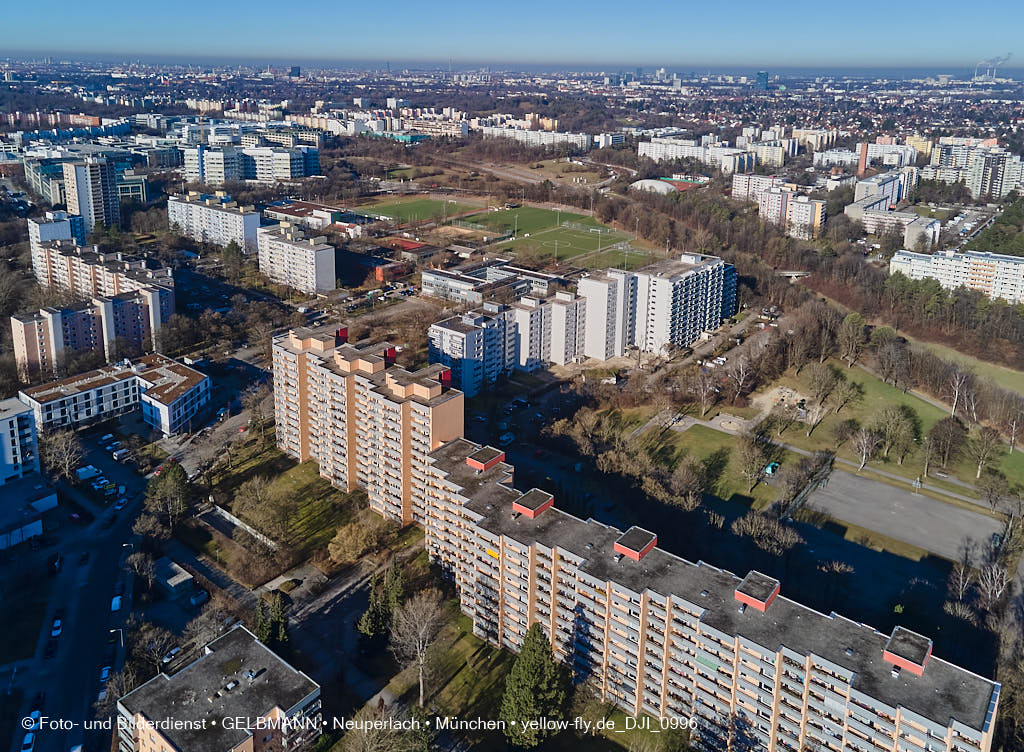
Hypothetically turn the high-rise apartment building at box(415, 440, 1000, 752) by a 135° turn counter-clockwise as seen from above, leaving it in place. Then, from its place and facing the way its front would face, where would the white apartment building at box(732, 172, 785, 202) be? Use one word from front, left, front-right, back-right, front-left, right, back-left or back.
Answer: left

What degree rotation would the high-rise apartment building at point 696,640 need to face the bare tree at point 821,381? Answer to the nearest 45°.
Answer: approximately 135° to its right

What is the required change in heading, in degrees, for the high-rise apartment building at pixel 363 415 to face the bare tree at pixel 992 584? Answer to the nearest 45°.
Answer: approximately 90° to its left

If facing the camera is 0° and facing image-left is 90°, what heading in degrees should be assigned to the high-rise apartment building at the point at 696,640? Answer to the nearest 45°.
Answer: approximately 45°

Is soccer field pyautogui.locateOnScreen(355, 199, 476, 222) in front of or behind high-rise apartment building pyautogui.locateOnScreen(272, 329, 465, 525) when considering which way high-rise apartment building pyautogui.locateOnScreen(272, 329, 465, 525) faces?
behind

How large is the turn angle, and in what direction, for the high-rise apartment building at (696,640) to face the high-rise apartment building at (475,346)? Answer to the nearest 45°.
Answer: approximately 90° to its right

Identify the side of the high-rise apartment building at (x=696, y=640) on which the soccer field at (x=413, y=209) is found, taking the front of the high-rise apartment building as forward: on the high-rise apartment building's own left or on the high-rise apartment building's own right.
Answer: on the high-rise apartment building's own right

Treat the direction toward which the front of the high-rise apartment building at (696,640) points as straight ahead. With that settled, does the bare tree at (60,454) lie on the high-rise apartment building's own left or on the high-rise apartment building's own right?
on the high-rise apartment building's own right

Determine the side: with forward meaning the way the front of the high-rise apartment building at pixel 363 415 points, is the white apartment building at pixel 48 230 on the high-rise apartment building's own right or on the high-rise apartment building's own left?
on the high-rise apartment building's own right

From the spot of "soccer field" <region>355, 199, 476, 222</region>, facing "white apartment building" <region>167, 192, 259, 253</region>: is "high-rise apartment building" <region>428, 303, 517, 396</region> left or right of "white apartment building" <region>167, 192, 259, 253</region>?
left

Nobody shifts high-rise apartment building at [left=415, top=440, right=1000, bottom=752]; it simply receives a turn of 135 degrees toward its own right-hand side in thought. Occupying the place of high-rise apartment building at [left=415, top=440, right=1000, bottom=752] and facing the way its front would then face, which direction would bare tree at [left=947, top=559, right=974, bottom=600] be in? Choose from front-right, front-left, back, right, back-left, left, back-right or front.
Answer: front-right

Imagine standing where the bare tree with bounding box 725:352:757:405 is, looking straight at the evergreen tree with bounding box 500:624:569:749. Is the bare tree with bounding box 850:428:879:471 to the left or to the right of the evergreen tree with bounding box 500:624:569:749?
left

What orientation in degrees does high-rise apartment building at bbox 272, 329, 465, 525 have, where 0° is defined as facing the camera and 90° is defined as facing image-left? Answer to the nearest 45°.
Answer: approximately 45°

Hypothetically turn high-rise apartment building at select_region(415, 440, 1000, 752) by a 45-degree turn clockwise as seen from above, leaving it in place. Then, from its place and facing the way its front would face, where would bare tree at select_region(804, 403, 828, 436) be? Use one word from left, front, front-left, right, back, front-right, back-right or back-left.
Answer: right
